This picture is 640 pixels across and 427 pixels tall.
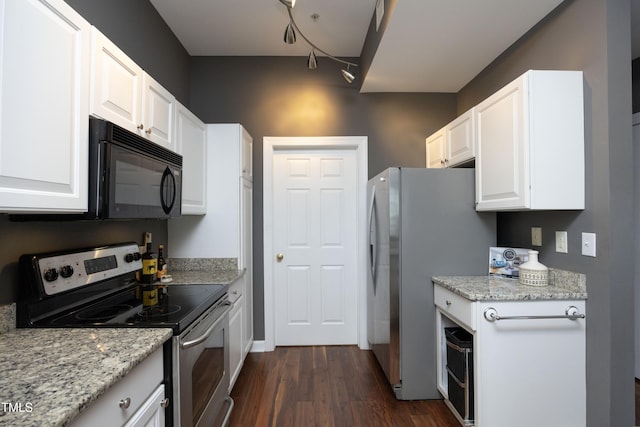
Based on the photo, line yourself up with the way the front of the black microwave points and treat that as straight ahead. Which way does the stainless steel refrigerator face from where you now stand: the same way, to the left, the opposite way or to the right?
the opposite way

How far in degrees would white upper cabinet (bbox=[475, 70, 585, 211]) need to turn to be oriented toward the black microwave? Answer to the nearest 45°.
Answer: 0° — it already faces it

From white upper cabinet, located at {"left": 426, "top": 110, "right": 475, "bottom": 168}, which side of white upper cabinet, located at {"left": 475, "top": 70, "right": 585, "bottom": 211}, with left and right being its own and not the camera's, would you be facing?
right

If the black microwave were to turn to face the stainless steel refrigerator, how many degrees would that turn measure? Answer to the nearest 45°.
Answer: approximately 45° to its left

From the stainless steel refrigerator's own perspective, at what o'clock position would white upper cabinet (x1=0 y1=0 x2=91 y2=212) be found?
The white upper cabinet is roughly at 10 o'clock from the stainless steel refrigerator.

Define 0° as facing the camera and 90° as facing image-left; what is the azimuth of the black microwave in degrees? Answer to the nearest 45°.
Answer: approximately 315°

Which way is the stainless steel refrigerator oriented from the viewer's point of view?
to the viewer's left

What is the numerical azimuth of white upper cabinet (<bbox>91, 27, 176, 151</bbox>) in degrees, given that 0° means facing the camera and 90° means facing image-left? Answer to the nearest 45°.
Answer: approximately 315°

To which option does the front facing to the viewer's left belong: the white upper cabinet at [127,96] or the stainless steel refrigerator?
the stainless steel refrigerator
